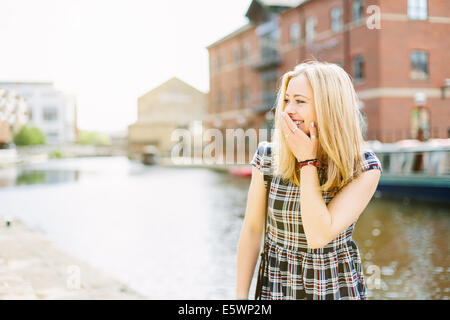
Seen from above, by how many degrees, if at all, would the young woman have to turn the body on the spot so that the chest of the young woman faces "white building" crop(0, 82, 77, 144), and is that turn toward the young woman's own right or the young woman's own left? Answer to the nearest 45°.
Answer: approximately 135° to the young woman's own right

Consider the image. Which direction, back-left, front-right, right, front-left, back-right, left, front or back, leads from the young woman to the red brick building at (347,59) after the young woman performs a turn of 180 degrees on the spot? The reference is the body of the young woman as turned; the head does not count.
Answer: front

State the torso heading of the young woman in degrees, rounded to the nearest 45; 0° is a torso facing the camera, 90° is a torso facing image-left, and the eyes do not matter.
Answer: approximately 0°

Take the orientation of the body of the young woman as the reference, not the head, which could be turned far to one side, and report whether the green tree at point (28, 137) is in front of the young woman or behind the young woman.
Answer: behind
